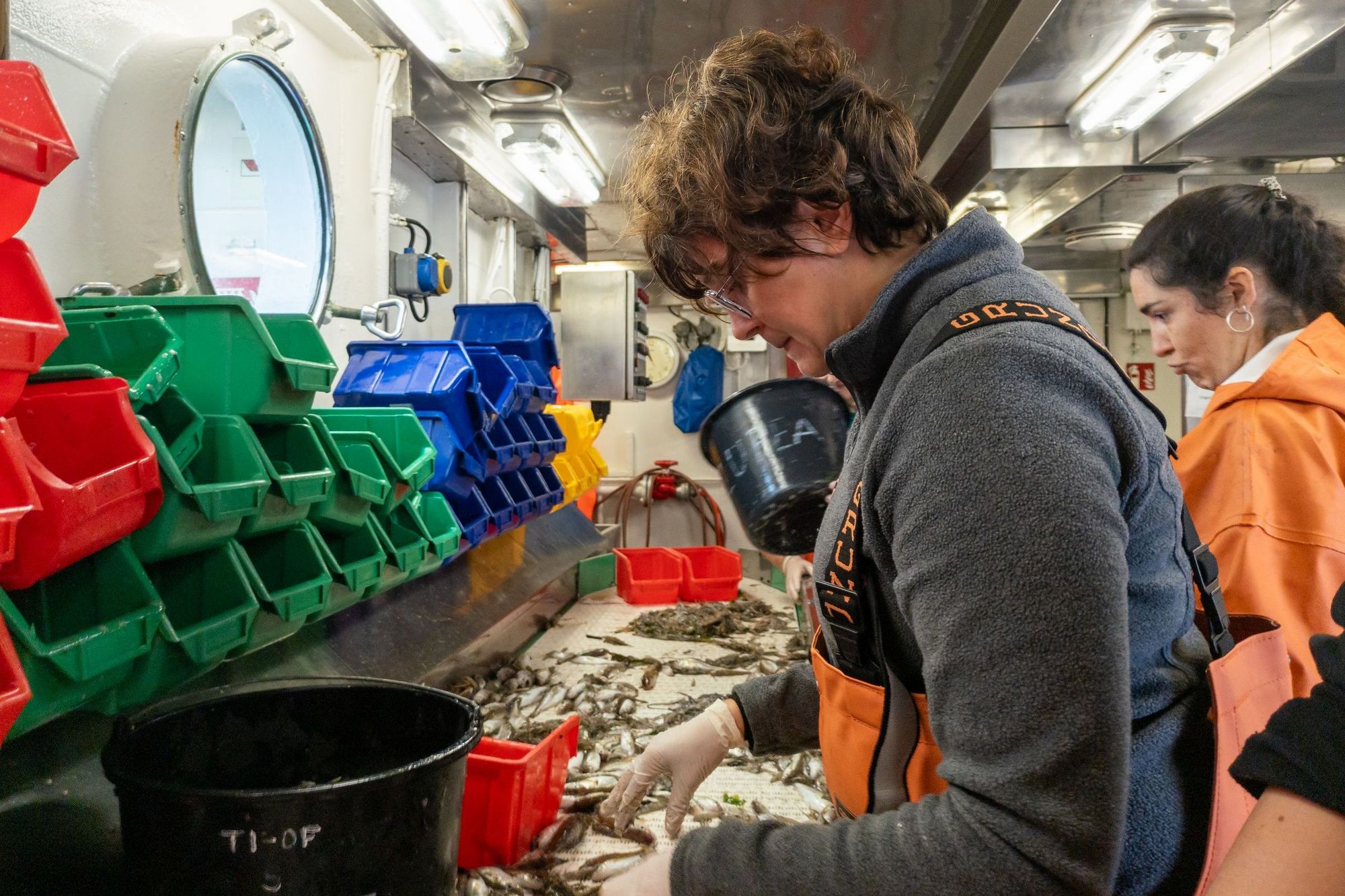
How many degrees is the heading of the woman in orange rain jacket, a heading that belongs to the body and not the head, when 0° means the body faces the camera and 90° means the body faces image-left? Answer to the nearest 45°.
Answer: approximately 90°

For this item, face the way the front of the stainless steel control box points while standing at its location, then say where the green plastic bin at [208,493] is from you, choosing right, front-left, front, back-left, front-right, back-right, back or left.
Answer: right

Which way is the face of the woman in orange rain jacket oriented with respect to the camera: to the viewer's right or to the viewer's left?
to the viewer's left

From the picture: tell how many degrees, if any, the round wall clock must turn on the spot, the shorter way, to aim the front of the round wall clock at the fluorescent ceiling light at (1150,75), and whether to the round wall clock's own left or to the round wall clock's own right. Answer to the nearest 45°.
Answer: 0° — it already faces it

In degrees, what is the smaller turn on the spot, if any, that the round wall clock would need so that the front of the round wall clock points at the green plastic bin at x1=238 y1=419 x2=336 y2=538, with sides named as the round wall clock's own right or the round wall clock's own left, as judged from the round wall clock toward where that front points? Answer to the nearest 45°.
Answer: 0° — it already faces it

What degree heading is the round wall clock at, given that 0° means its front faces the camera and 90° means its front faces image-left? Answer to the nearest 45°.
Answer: approximately 0°

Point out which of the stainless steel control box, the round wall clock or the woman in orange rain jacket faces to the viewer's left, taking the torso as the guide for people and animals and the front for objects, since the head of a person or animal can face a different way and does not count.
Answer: the woman in orange rain jacket

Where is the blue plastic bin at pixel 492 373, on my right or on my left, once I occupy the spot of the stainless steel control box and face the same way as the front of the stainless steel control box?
on my right
